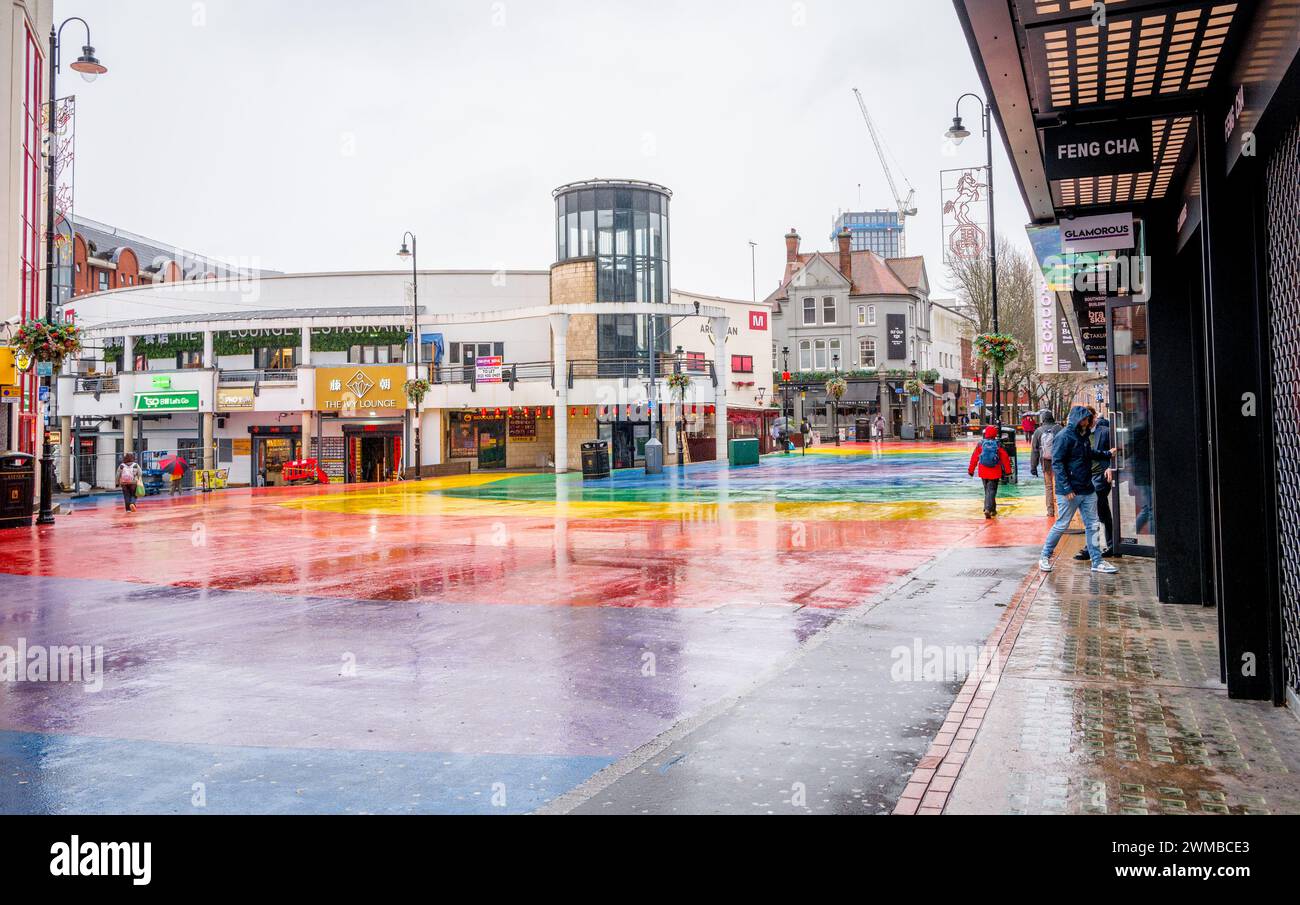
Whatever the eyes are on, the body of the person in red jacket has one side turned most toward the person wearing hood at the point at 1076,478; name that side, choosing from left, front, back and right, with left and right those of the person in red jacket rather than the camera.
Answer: back

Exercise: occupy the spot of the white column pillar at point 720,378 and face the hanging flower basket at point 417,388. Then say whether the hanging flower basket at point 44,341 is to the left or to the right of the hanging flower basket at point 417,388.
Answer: left

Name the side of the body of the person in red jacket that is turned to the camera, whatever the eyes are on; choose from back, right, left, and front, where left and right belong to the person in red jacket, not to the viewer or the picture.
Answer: back

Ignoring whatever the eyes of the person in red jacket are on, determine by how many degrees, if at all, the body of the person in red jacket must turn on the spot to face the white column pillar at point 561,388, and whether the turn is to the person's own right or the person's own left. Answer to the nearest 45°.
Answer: approximately 45° to the person's own left

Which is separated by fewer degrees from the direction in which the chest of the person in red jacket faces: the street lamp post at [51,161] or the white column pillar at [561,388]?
the white column pillar

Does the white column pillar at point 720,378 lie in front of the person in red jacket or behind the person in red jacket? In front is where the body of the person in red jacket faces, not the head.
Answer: in front

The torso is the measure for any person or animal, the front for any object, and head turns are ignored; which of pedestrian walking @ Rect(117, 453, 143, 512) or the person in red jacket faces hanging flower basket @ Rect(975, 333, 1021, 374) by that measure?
the person in red jacket

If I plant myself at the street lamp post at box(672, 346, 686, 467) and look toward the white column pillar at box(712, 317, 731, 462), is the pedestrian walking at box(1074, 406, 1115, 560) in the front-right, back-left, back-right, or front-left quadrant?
back-right
